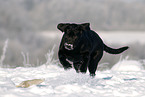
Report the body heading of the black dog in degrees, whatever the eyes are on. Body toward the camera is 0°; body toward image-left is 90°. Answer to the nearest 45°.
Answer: approximately 45°
